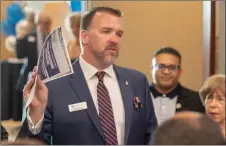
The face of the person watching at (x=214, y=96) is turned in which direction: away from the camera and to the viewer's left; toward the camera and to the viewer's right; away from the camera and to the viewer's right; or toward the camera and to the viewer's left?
toward the camera and to the viewer's left

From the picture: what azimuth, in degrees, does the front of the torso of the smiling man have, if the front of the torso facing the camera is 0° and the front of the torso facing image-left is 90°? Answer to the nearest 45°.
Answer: approximately 0°

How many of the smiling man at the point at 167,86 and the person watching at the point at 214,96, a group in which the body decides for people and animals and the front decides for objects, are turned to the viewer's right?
0

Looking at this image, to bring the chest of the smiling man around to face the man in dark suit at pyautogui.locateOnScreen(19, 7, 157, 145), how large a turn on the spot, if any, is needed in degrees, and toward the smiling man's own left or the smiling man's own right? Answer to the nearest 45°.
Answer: approximately 45° to the smiling man's own right

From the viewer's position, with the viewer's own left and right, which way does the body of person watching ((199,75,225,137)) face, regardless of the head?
facing the viewer and to the left of the viewer

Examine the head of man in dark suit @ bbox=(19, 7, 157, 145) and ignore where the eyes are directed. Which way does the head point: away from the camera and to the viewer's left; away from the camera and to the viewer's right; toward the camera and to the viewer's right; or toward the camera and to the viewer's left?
toward the camera and to the viewer's right
